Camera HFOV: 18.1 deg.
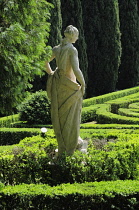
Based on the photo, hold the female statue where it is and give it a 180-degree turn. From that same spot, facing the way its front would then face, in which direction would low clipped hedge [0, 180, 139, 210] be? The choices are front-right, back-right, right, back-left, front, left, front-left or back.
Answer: front-left

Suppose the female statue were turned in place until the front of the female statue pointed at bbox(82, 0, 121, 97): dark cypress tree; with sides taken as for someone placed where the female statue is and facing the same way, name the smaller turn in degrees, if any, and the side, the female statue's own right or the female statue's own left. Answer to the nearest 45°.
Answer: approximately 45° to the female statue's own left

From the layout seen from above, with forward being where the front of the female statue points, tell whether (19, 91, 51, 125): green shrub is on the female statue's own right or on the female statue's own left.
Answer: on the female statue's own left

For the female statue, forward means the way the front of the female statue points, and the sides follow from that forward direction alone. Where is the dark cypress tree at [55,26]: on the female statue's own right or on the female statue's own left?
on the female statue's own left

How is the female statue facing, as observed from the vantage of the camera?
facing away from the viewer and to the right of the viewer

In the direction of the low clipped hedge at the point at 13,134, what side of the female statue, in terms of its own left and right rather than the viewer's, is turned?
left
